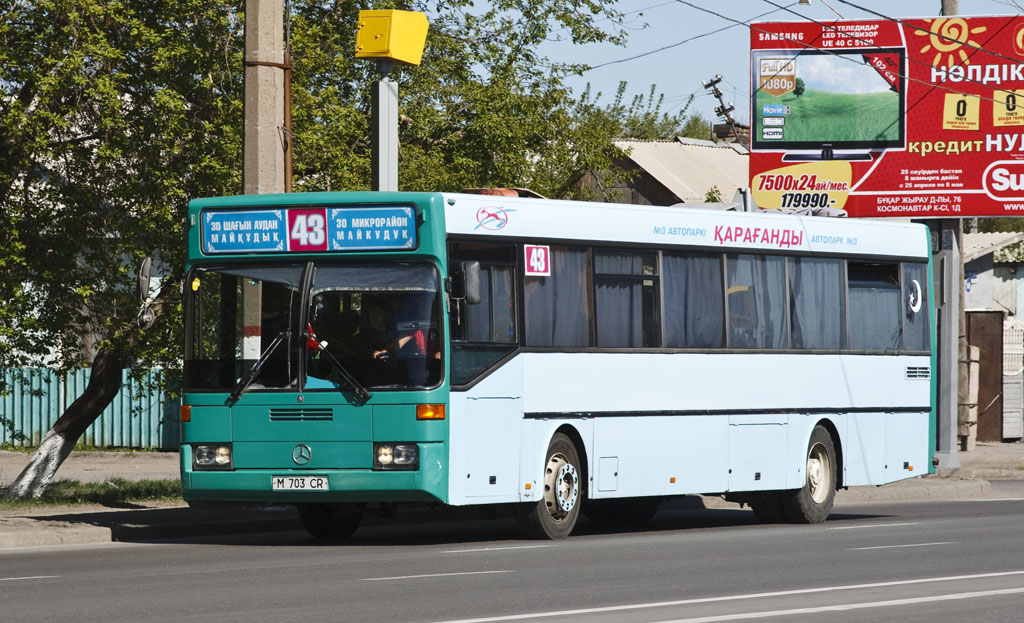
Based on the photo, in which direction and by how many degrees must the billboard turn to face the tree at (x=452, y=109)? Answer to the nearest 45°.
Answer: approximately 45° to its right

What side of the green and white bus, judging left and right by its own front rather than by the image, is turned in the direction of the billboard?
back

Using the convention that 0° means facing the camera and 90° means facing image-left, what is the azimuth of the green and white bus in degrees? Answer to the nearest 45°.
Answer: approximately 45°

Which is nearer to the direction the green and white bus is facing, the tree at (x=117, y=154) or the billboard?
the tree
